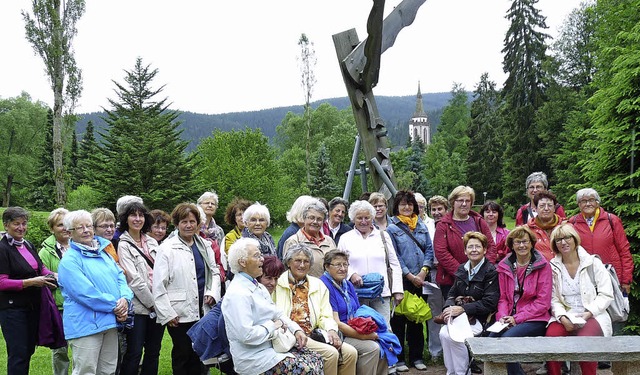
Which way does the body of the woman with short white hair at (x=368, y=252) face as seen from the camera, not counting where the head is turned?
toward the camera

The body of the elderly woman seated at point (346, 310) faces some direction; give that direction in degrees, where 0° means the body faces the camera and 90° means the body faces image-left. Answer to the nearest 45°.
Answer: approximately 315°

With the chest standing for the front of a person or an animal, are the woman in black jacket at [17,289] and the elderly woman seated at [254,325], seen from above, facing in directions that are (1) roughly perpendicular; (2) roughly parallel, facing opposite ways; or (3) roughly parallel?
roughly parallel

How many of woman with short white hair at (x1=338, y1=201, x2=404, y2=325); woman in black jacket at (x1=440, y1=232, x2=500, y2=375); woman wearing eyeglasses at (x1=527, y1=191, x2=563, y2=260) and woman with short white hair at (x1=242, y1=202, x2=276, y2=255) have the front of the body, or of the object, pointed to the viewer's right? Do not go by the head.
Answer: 0

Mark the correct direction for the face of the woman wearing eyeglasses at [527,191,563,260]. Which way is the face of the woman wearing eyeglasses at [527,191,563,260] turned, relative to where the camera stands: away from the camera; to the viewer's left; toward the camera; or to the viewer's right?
toward the camera

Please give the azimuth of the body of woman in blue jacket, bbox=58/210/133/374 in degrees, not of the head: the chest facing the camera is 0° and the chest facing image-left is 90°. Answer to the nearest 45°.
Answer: approximately 315°

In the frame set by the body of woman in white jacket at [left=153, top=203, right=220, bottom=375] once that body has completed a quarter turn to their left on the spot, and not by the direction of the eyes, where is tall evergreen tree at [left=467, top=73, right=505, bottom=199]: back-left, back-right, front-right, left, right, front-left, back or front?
front

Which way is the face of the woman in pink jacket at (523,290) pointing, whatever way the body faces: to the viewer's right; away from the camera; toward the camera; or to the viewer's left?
toward the camera

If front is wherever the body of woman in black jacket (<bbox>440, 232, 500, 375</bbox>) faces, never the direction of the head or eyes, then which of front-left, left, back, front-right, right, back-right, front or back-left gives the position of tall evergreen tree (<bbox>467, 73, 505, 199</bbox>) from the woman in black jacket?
back-right

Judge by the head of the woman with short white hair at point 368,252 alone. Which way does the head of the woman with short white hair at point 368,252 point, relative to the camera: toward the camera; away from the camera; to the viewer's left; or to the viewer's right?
toward the camera

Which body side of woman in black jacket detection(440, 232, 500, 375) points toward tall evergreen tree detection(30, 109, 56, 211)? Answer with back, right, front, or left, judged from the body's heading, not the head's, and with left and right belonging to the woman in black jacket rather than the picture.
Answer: right

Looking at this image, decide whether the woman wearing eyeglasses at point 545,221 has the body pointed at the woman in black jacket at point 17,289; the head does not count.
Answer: no

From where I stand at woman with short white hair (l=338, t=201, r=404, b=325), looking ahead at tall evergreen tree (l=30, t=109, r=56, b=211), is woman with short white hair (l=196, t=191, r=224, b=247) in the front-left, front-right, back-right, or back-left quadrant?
front-left

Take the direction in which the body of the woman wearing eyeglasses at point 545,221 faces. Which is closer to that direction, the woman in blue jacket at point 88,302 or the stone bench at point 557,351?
the stone bench

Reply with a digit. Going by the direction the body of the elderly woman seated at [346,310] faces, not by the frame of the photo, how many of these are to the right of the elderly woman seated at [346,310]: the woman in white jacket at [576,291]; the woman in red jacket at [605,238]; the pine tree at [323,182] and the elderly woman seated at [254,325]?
1

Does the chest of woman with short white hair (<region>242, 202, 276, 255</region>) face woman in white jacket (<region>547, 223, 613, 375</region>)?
no
